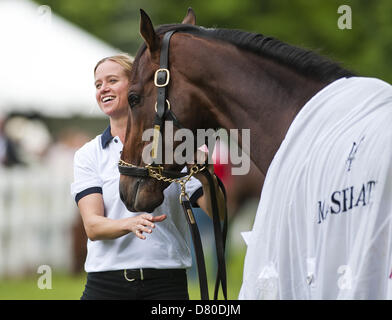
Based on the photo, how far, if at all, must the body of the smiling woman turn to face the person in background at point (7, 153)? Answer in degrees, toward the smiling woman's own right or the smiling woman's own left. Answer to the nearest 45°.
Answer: approximately 180°

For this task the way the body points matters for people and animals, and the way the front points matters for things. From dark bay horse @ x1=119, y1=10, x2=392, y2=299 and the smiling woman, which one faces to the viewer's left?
the dark bay horse

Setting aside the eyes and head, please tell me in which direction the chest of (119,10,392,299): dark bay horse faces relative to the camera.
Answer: to the viewer's left

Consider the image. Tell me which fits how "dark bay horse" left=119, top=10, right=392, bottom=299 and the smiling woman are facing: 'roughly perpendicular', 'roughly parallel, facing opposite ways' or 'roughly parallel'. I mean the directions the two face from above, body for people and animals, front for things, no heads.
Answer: roughly perpendicular

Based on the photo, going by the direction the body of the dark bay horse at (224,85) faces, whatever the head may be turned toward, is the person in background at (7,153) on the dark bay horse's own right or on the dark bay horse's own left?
on the dark bay horse's own right

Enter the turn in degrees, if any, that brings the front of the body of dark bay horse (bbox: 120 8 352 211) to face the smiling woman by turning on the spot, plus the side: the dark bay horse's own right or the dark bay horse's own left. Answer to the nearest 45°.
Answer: approximately 45° to the dark bay horse's own right

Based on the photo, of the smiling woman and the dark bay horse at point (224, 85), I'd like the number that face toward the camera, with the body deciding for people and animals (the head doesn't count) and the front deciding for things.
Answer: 1
